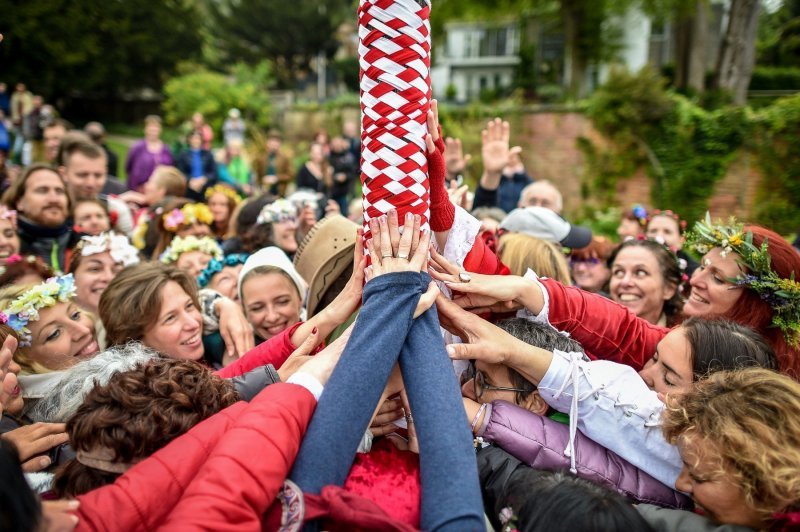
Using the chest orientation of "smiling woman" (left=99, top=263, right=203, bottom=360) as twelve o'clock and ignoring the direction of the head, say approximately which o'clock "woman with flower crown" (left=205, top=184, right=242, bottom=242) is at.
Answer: The woman with flower crown is roughly at 8 o'clock from the smiling woman.

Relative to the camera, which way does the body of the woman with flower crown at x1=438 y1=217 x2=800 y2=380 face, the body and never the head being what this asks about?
to the viewer's left

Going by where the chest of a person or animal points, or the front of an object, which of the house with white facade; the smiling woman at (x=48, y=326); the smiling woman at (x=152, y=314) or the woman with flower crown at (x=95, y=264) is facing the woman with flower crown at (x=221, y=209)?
the house with white facade

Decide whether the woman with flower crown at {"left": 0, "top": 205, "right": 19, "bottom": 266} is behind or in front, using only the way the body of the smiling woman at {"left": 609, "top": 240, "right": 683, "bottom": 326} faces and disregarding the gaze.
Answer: in front

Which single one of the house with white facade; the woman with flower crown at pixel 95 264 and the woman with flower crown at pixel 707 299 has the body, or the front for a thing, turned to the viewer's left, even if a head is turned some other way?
the woman with flower crown at pixel 707 299

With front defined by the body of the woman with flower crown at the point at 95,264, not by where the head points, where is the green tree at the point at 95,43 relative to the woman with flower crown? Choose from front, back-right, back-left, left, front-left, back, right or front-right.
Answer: back-left

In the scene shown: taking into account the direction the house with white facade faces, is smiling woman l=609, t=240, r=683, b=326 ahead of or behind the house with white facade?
ahead

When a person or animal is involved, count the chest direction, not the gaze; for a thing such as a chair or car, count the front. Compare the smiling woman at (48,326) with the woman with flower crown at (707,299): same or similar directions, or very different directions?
very different directions

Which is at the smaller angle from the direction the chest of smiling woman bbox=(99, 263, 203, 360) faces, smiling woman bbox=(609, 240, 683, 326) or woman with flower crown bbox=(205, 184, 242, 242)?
the smiling woman

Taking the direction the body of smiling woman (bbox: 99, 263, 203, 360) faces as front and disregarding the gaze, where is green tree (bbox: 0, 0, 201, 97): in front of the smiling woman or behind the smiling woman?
behind

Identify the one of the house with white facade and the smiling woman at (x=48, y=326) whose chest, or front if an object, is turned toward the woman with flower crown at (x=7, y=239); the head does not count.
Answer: the house with white facade

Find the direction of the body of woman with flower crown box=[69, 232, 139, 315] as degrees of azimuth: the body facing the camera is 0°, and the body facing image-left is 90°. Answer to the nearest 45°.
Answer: approximately 315°

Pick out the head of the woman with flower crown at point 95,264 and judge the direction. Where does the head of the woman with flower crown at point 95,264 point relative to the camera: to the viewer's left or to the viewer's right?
to the viewer's right

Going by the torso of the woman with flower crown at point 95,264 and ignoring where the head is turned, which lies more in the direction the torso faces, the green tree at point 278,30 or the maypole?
the maypole

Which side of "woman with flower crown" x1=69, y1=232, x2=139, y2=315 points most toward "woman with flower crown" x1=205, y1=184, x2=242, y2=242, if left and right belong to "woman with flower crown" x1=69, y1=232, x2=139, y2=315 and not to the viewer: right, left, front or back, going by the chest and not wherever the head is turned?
left
